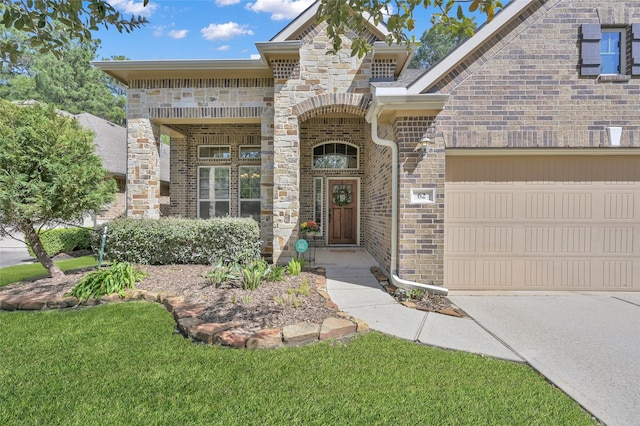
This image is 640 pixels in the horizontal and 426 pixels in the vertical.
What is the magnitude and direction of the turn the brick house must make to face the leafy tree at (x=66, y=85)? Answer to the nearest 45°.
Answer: approximately 135° to its right

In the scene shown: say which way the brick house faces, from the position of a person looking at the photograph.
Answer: facing the viewer

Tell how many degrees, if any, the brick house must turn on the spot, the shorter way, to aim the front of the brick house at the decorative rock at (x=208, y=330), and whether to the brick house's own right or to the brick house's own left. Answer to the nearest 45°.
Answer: approximately 45° to the brick house's own right

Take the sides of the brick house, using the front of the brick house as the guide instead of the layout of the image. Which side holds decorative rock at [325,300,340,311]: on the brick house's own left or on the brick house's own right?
on the brick house's own right

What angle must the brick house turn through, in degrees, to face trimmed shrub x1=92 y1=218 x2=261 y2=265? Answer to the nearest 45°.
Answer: approximately 90° to its right

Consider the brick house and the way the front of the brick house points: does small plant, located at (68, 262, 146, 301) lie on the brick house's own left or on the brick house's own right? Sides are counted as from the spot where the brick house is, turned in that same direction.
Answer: on the brick house's own right

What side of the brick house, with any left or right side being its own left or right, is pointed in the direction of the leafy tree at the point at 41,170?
right

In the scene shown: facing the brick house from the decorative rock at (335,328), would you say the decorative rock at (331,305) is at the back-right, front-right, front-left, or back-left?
front-left

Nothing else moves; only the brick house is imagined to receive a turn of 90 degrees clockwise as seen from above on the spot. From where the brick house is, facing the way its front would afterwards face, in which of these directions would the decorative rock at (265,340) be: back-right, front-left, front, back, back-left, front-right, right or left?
front-left
